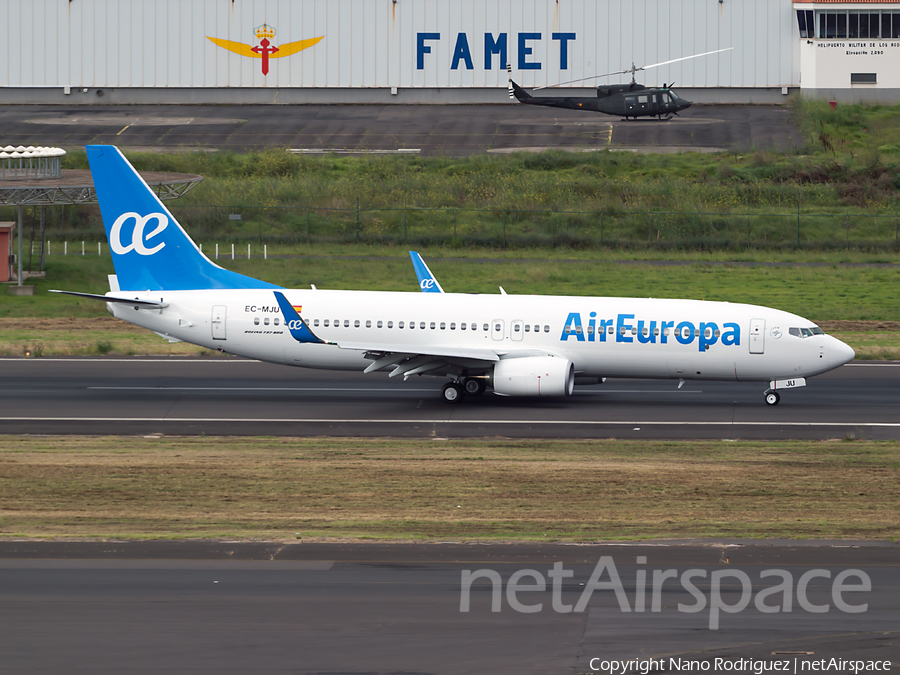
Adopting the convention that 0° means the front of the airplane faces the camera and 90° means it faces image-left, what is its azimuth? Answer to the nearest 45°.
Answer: approximately 270°
